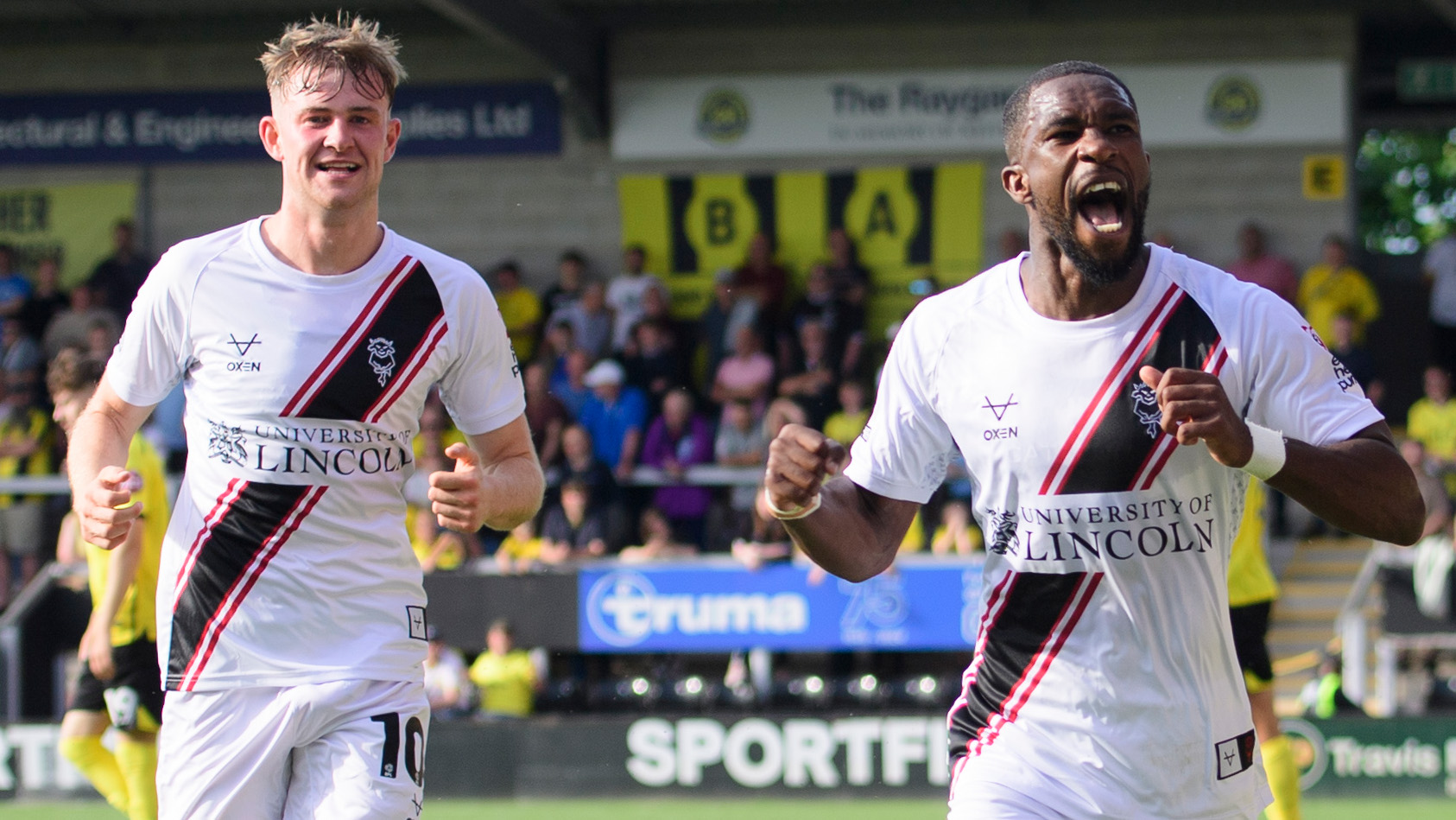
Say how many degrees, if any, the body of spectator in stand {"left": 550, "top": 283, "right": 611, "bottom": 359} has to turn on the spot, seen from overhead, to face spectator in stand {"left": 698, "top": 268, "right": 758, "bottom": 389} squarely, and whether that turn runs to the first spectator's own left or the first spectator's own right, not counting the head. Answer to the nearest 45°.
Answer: approximately 90° to the first spectator's own left

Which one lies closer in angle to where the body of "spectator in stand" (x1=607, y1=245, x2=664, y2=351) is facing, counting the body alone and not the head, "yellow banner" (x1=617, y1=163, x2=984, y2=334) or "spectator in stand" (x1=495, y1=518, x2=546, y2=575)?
the spectator in stand

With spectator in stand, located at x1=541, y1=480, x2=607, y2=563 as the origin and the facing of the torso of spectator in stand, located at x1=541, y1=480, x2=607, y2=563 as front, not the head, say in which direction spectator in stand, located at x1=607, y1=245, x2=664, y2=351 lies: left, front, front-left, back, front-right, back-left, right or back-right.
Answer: back

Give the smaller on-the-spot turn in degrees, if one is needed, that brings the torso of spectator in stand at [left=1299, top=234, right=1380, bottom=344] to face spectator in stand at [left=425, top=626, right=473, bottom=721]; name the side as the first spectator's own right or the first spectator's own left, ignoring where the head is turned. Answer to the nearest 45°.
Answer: approximately 45° to the first spectator's own right

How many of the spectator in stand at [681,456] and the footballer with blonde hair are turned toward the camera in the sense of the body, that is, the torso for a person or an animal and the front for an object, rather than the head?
2

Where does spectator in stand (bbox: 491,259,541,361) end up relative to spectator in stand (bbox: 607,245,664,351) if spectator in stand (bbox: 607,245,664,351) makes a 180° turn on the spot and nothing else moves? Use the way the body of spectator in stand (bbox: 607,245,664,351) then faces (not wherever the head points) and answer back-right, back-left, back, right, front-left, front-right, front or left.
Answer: left

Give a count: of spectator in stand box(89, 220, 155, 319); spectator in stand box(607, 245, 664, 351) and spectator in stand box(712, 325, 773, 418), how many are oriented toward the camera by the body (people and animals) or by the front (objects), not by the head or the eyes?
3

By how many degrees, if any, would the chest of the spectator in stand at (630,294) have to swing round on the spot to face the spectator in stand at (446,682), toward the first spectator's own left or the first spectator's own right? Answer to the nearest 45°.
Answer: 0° — they already face them

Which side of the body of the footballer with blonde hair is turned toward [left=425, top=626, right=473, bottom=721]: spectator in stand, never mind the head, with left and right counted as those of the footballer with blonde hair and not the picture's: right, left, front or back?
back

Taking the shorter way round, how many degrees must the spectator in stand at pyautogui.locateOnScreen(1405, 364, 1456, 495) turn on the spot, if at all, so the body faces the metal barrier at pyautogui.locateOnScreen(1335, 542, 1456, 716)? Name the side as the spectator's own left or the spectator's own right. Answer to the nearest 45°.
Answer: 0° — they already face it

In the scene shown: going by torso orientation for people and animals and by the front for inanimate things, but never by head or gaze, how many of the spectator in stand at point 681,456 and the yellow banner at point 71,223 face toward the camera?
2
